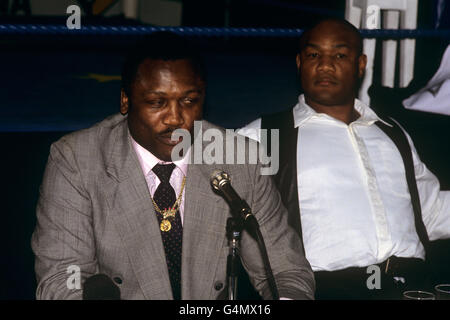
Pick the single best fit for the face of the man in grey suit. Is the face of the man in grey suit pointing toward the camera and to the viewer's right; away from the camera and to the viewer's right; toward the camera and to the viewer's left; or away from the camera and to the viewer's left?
toward the camera and to the viewer's right

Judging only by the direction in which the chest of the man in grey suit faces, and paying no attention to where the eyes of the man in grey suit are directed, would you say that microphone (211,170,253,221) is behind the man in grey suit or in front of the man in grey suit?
in front

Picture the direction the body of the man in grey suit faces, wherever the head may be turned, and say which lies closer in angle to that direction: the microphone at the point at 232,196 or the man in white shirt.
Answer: the microphone

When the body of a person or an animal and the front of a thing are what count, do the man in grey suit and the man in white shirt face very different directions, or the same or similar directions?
same or similar directions

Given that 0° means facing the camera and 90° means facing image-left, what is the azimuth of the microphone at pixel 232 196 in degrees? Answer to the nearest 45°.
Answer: approximately 90°

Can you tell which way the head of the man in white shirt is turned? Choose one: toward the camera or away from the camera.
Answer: toward the camera

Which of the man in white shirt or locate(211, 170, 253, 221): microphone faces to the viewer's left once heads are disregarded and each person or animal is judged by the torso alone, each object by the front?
the microphone

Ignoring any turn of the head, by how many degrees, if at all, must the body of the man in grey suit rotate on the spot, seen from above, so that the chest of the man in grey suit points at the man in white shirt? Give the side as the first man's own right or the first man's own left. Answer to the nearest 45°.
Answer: approximately 135° to the first man's own left

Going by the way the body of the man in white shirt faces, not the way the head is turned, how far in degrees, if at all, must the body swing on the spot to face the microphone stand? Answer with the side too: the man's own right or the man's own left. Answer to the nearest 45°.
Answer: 0° — they already face it

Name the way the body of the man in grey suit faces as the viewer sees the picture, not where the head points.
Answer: toward the camera

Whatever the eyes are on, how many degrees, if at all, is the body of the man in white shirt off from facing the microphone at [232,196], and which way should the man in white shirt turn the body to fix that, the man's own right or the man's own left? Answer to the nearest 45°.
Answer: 0° — they already face it

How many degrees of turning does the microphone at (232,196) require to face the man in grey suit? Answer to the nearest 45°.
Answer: approximately 45° to its right

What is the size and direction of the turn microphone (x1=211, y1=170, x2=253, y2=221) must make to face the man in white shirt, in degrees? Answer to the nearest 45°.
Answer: approximately 90° to its right
